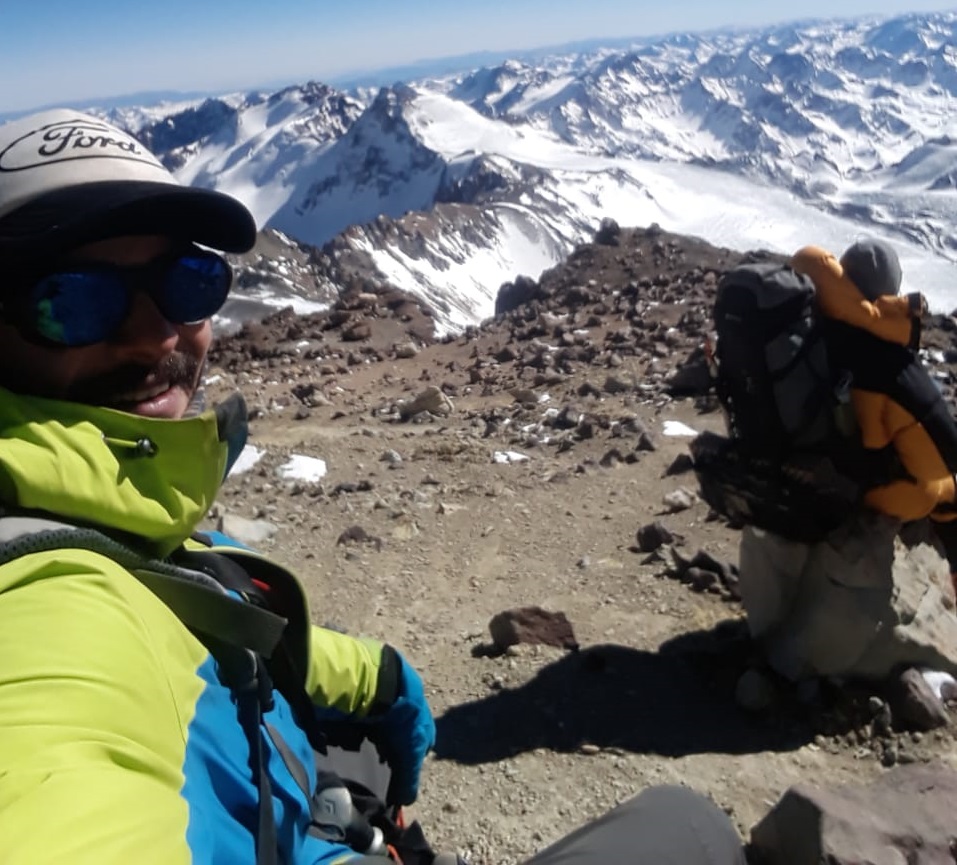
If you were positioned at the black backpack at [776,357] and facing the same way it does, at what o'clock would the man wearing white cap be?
The man wearing white cap is roughly at 11 o'clock from the black backpack.

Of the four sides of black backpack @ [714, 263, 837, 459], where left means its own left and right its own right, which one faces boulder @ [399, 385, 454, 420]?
right

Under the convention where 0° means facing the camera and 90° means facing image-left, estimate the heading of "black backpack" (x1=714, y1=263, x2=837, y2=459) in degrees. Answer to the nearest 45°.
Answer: approximately 45°

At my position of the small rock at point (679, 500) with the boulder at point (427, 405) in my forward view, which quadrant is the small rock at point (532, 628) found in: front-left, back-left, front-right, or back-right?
back-left

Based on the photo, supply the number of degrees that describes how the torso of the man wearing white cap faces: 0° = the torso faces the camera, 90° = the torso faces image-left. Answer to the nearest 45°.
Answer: approximately 315°
